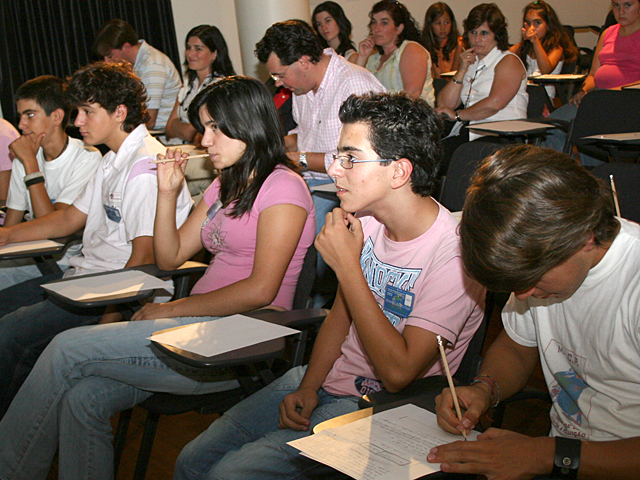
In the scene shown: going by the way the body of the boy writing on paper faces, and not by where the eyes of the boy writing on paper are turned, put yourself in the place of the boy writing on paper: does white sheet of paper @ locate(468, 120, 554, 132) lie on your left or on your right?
on your right

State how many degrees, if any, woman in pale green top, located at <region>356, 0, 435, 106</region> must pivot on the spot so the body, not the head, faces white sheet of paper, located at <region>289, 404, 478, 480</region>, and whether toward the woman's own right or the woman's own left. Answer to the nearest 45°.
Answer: approximately 45° to the woman's own left

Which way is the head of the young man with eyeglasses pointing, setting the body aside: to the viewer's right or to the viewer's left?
to the viewer's left

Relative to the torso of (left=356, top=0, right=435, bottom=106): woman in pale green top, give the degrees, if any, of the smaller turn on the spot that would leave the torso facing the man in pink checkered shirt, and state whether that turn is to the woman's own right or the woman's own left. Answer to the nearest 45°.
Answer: approximately 45° to the woman's own left

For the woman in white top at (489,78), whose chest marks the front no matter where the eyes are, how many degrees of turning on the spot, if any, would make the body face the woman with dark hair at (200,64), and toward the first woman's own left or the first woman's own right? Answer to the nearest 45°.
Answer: approximately 45° to the first woman's own right

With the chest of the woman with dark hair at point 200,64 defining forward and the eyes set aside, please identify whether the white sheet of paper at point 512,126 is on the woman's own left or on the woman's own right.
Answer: on the woman's own left

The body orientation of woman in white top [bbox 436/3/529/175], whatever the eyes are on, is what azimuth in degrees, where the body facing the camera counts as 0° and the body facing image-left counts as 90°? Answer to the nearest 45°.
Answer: approximately 45°

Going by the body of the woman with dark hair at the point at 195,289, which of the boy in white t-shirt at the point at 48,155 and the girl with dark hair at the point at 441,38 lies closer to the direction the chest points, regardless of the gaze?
the boy in white t-shirt
